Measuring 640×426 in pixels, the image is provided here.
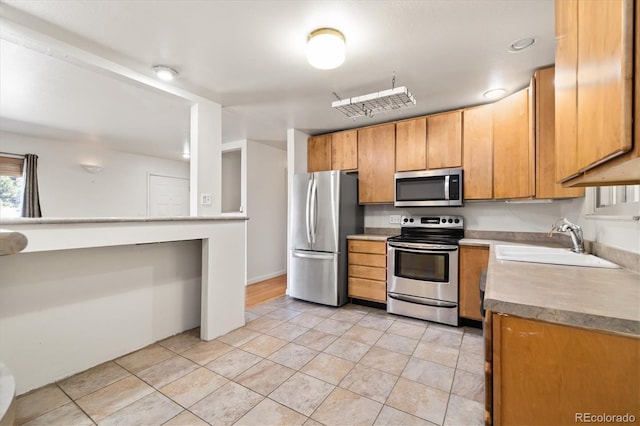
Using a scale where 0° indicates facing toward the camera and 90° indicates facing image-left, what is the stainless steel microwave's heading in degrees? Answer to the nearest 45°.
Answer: approximately 0°

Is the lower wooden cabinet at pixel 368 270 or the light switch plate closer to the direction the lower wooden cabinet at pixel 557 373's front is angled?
the light switch plate

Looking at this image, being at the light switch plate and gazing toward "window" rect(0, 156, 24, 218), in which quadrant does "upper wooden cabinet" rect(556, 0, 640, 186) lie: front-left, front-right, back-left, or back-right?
back-left

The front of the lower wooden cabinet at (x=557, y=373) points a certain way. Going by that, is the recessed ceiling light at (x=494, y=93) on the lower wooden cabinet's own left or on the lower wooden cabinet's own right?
on the lower wooden cabinet's own right

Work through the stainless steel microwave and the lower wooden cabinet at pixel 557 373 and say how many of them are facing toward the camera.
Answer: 1

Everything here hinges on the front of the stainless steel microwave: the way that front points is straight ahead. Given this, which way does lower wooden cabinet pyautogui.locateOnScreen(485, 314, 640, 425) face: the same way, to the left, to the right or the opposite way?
to the right

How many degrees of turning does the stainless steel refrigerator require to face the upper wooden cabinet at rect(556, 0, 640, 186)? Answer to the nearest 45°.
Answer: approximately 45° to its left

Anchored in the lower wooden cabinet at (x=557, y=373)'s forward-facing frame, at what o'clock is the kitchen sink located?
The kitchen sink is roughly at 3 o'clock from the lower wooden cabinet.

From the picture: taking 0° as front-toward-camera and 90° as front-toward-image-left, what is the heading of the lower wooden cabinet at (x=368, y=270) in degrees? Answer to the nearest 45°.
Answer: approximately 45°

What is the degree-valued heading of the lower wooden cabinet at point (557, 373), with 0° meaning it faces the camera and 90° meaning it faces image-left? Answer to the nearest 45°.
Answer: approximately 90°
